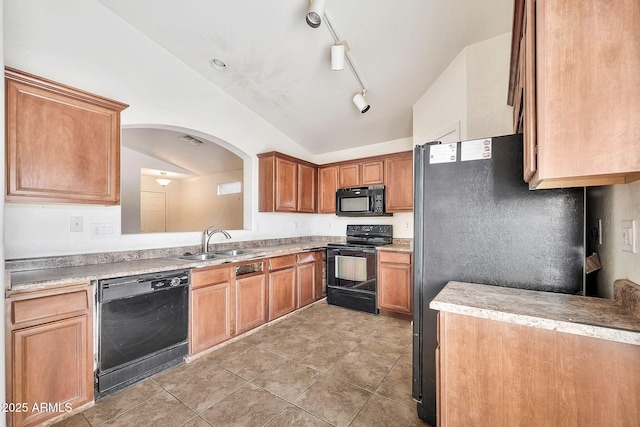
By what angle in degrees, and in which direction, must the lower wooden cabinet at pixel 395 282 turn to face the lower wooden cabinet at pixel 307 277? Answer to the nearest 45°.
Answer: approximately 90° to its right

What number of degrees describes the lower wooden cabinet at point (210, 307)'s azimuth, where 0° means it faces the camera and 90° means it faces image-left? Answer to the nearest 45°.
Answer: approximately 315°

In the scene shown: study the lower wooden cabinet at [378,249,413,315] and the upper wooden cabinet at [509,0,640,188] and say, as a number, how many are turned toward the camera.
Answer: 1

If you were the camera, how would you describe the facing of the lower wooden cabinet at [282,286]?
facing the viewer and to the right of the viewer

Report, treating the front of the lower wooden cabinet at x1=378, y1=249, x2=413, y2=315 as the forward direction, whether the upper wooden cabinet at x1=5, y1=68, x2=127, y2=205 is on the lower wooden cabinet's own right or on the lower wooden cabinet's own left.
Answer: on the lower wooden cabinet's own right

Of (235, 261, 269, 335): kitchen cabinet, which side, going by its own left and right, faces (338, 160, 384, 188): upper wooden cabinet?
left

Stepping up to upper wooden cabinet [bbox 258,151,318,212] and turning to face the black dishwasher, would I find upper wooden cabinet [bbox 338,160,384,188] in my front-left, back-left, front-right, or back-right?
back-left

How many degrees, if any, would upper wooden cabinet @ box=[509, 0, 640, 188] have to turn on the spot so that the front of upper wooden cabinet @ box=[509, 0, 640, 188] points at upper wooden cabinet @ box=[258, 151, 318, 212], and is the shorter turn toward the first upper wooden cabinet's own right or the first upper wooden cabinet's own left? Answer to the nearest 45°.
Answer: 0° — it already faces it

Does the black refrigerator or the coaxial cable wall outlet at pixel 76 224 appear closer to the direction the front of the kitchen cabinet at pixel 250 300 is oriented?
the black refrigerator
